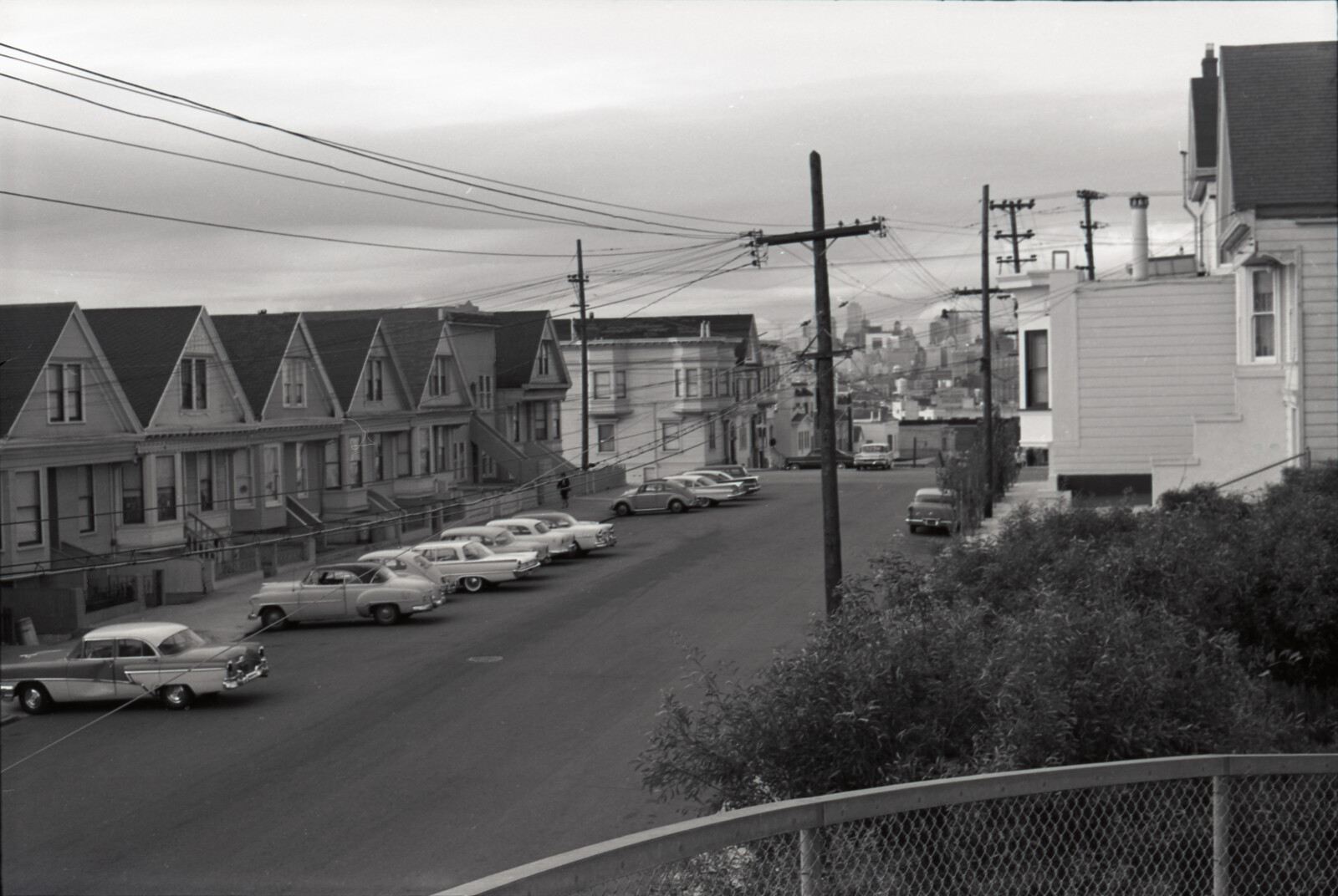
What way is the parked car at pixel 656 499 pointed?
to the viewer's left

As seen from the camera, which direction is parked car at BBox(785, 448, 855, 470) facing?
to the viewer's left

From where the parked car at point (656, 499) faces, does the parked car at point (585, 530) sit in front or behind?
in front

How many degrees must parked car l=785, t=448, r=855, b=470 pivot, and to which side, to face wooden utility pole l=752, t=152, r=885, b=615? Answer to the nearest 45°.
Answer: approximately 90° to its left

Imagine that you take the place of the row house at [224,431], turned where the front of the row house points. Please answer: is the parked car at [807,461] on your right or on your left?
on your left

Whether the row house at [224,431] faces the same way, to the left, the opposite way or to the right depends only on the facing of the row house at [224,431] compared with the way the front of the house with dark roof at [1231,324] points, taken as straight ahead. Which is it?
the opposite way

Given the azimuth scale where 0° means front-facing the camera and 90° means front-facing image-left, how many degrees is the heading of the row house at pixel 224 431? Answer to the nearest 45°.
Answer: approximately 315°

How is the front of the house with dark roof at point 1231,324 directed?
to the viewer's left
